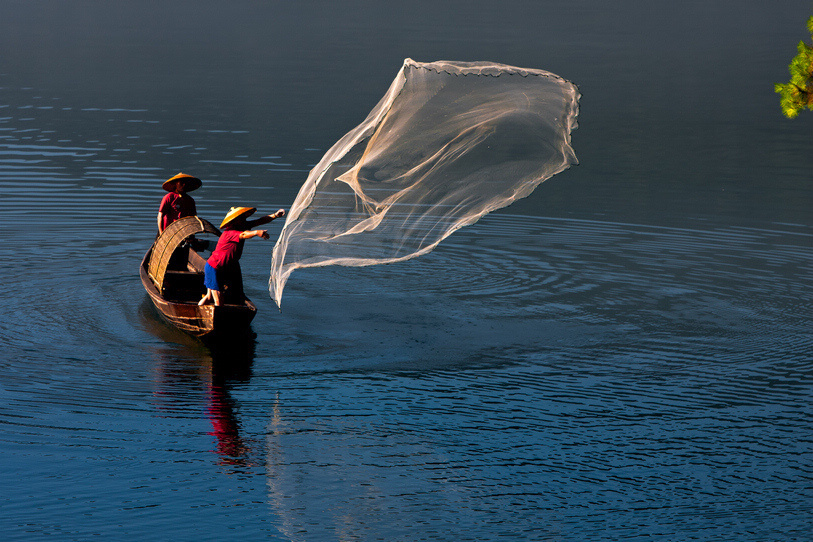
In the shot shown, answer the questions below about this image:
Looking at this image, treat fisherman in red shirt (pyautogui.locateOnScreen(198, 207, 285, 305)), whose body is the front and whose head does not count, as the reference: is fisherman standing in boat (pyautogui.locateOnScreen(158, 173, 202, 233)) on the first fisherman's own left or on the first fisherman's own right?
on the first fisherman's own left

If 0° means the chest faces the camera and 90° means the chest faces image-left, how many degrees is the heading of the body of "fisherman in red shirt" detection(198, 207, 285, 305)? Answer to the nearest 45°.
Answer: approximately 270°

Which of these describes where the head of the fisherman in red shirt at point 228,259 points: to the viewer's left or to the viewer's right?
to the viewer's right

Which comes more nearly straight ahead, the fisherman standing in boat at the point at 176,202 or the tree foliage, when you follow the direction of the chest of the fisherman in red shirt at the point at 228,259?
the tree foliage

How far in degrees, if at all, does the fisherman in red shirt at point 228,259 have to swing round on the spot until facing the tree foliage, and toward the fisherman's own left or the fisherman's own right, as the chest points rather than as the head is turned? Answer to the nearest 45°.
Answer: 0° — they already face it

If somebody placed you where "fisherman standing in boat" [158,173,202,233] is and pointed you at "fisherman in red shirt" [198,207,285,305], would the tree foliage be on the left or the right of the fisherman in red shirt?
left
